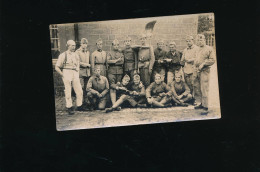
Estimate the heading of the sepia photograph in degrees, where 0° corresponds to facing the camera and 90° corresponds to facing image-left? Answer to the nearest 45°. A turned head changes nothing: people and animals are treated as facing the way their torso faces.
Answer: approximately 0°
